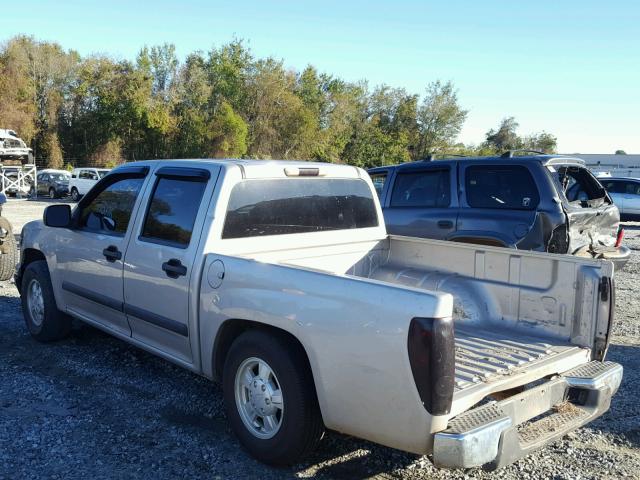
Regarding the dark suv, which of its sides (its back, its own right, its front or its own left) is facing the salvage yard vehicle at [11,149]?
front

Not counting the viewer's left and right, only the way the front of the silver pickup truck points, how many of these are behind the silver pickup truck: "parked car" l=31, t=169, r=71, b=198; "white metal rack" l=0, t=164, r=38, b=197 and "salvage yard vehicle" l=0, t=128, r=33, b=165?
0

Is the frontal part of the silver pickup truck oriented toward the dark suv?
no

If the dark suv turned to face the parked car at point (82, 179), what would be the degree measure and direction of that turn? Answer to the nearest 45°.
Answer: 0° — it already faces it

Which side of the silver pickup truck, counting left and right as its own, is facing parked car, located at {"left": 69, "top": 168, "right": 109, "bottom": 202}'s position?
front

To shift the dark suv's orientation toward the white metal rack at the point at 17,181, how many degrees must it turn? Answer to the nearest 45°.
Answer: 0° — it already faces it

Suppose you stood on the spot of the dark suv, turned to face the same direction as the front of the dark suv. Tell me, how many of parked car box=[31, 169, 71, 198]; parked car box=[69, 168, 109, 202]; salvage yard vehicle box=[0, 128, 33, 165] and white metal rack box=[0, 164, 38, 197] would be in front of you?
4

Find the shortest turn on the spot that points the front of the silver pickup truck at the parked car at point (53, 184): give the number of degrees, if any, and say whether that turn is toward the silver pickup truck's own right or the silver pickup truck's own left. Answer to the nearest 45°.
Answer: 0° — it already faces it

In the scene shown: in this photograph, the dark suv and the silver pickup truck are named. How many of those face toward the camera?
0

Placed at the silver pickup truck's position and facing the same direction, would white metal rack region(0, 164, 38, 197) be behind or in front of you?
in front

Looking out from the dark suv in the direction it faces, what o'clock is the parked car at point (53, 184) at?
The parked car is roughly at 12 o'clock from the dark suv.

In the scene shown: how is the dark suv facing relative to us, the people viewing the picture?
facing away from the viewer and to the left of the viewer

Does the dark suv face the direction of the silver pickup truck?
no

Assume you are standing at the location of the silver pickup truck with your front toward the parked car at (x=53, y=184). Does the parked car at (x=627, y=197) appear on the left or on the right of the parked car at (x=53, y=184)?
right

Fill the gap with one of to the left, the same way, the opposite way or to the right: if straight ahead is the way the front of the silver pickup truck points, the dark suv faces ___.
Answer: the same way
